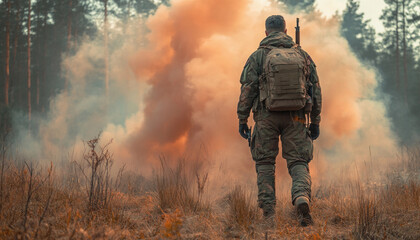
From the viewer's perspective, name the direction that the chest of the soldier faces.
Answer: away from the camera

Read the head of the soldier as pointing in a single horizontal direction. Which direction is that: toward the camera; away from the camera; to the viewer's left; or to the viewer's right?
away from the camera

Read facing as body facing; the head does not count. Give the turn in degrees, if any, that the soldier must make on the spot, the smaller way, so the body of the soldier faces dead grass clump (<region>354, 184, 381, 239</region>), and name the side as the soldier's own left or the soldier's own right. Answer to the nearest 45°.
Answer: approximately 135° to the soldier's own right

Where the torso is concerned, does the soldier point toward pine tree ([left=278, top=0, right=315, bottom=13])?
yes
